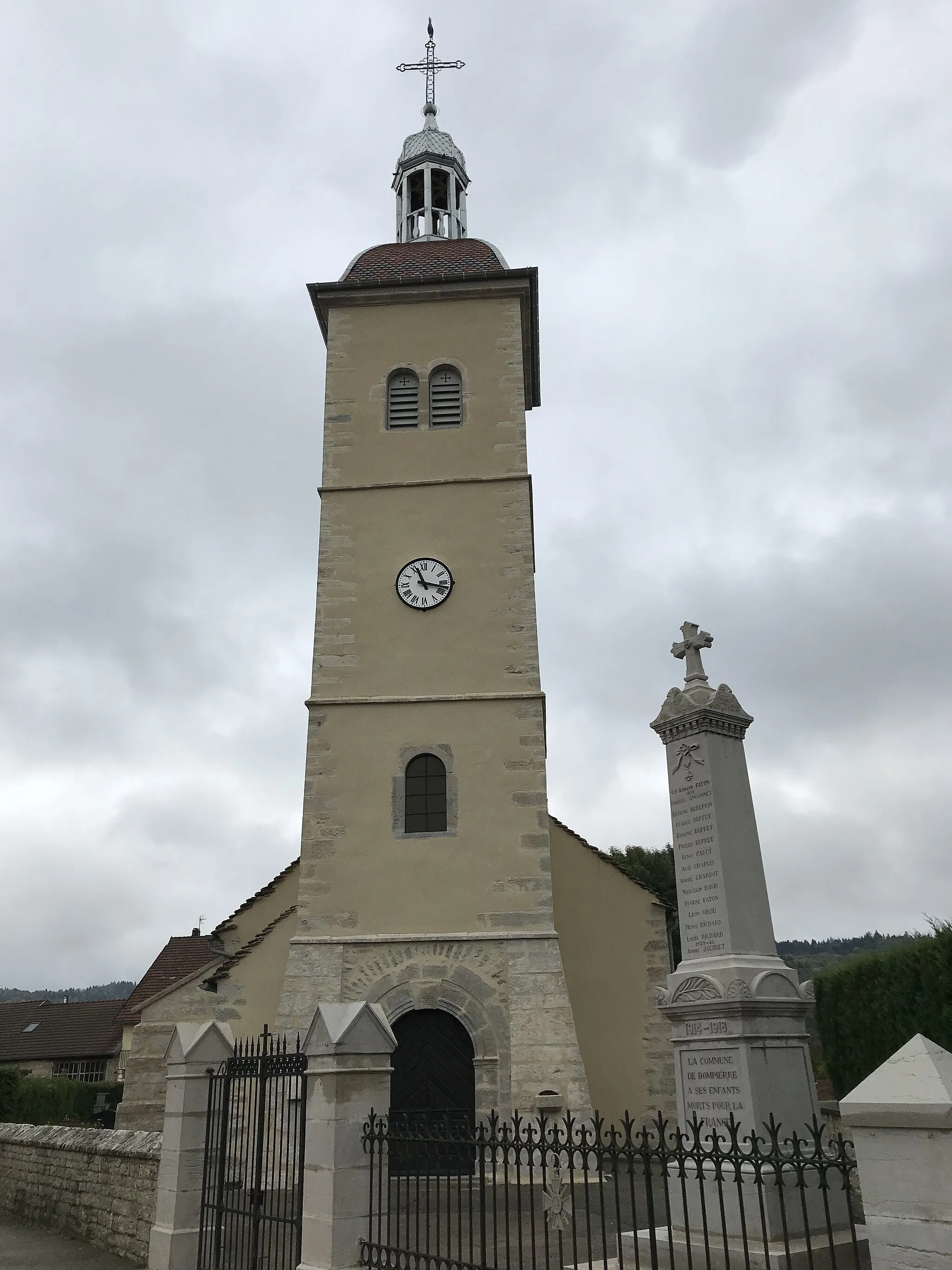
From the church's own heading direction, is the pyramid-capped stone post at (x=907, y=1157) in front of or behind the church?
in front

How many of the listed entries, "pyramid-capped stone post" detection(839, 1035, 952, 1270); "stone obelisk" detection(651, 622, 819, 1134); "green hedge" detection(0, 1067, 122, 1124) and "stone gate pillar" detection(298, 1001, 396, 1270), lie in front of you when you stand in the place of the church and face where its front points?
3

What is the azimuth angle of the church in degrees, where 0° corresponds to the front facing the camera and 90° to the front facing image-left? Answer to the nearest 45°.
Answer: approximately 0°

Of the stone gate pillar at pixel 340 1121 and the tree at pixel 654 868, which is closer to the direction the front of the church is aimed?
the stone gate pillar

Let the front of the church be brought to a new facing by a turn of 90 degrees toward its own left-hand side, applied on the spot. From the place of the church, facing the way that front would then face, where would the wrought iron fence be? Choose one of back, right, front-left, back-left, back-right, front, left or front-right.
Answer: right

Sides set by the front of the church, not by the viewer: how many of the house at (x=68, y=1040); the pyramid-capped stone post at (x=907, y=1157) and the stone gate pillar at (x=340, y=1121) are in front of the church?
2

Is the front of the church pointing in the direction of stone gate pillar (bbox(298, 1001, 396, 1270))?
yes

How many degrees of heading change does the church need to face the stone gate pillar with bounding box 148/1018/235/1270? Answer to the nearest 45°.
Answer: approximately 45° to its right

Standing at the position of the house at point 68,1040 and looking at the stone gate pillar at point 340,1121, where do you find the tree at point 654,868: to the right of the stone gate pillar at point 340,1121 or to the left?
left

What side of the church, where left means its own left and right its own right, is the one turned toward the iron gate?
front

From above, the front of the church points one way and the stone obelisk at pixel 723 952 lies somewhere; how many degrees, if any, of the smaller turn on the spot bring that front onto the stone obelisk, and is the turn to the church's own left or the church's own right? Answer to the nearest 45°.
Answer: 0° — it already faces it
